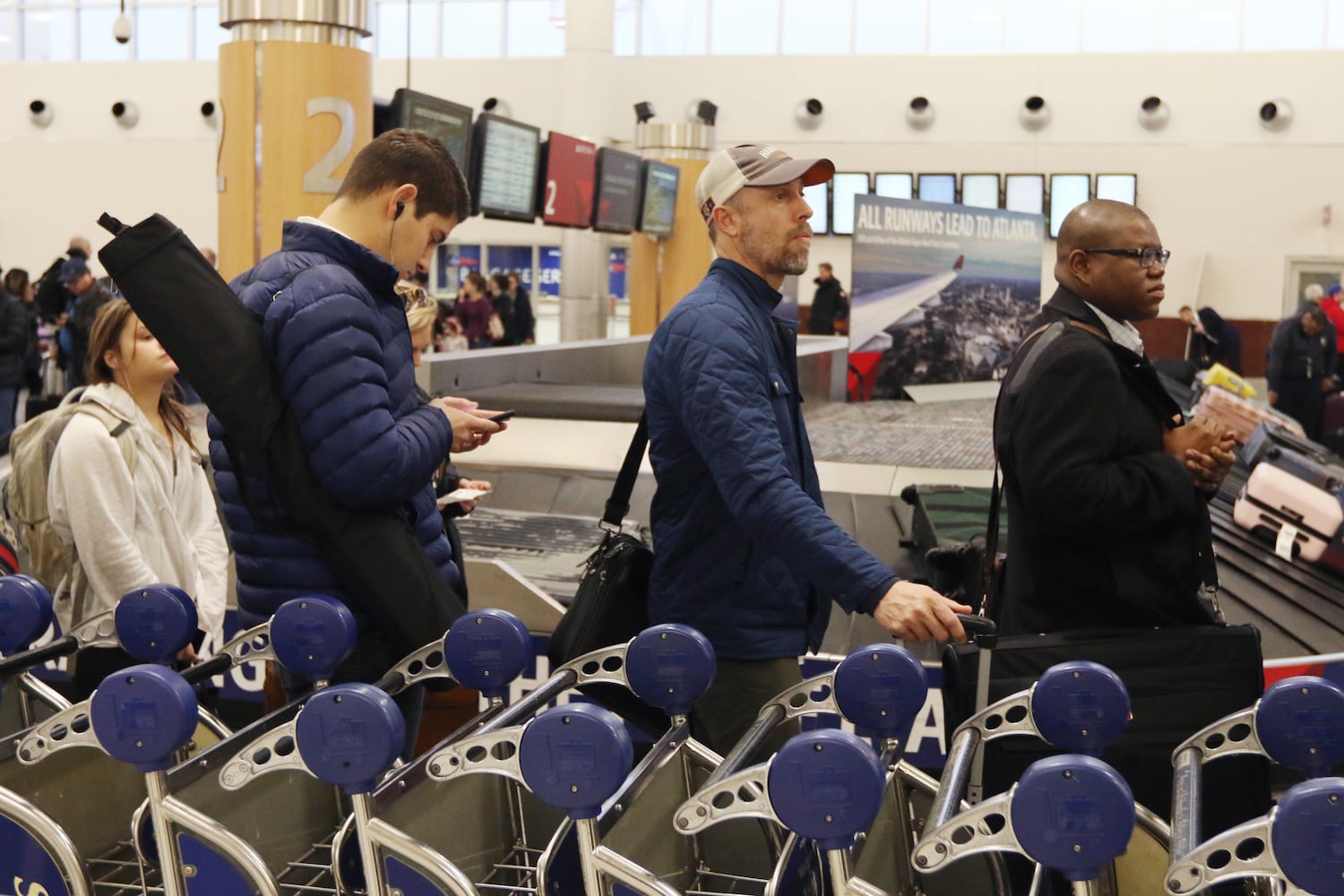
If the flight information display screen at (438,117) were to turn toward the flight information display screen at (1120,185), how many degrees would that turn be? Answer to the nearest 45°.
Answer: approximately 90° to its left

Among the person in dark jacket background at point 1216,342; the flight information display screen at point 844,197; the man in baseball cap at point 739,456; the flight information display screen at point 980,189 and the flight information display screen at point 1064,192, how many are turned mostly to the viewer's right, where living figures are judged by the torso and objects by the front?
1

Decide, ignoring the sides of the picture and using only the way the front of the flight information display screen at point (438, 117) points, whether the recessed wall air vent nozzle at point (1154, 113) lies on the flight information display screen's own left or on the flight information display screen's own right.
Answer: on the flight information display screen's own left

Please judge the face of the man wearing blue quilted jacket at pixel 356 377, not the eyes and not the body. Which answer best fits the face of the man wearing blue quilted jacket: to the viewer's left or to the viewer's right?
to the viewer's right

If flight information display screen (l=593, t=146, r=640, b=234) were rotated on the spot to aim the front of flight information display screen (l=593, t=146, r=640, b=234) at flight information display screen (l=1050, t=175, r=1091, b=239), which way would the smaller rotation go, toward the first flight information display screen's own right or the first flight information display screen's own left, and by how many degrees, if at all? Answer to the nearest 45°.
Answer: approximately 90° to the first flight information display screen's own left

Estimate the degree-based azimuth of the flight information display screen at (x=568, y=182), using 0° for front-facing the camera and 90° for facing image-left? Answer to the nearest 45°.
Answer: approximately 315°

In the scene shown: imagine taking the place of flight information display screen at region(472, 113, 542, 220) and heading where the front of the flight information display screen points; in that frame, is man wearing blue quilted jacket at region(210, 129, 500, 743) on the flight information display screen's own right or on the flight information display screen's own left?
on the flight information display screen's own right

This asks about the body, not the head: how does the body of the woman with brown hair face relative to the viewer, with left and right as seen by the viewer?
facing the viewer and to the right of the viewer

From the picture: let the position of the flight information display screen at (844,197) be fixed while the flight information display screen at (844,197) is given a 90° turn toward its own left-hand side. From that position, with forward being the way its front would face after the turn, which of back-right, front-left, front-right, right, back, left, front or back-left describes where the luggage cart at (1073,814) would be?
right

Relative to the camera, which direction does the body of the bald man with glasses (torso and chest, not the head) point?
to the viewer's right

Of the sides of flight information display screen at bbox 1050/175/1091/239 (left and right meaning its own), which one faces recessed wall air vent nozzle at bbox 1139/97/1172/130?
left

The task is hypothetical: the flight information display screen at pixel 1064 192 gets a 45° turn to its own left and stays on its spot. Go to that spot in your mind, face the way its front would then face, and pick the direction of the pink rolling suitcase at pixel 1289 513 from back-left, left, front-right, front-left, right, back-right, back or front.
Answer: front-right

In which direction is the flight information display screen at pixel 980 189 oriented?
toward the camera

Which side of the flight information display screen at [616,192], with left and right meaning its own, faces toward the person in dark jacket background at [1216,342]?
left

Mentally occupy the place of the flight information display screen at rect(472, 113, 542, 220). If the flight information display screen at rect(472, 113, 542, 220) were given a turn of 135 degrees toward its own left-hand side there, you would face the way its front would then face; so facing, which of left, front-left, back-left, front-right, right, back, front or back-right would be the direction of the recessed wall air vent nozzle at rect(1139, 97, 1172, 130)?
front-right

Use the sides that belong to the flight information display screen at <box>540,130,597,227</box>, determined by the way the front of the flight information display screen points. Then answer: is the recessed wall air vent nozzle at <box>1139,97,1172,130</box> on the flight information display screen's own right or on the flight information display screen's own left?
on the flight information display screen's own left

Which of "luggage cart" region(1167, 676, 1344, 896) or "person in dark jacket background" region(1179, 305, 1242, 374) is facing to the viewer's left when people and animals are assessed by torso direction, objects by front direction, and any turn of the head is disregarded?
the person in dark jacket background

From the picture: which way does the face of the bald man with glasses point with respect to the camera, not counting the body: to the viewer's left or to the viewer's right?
to the viewer's right

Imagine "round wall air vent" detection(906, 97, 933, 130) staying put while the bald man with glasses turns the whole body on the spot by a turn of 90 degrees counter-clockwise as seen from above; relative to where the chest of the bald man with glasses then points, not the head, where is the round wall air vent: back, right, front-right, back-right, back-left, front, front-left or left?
front
